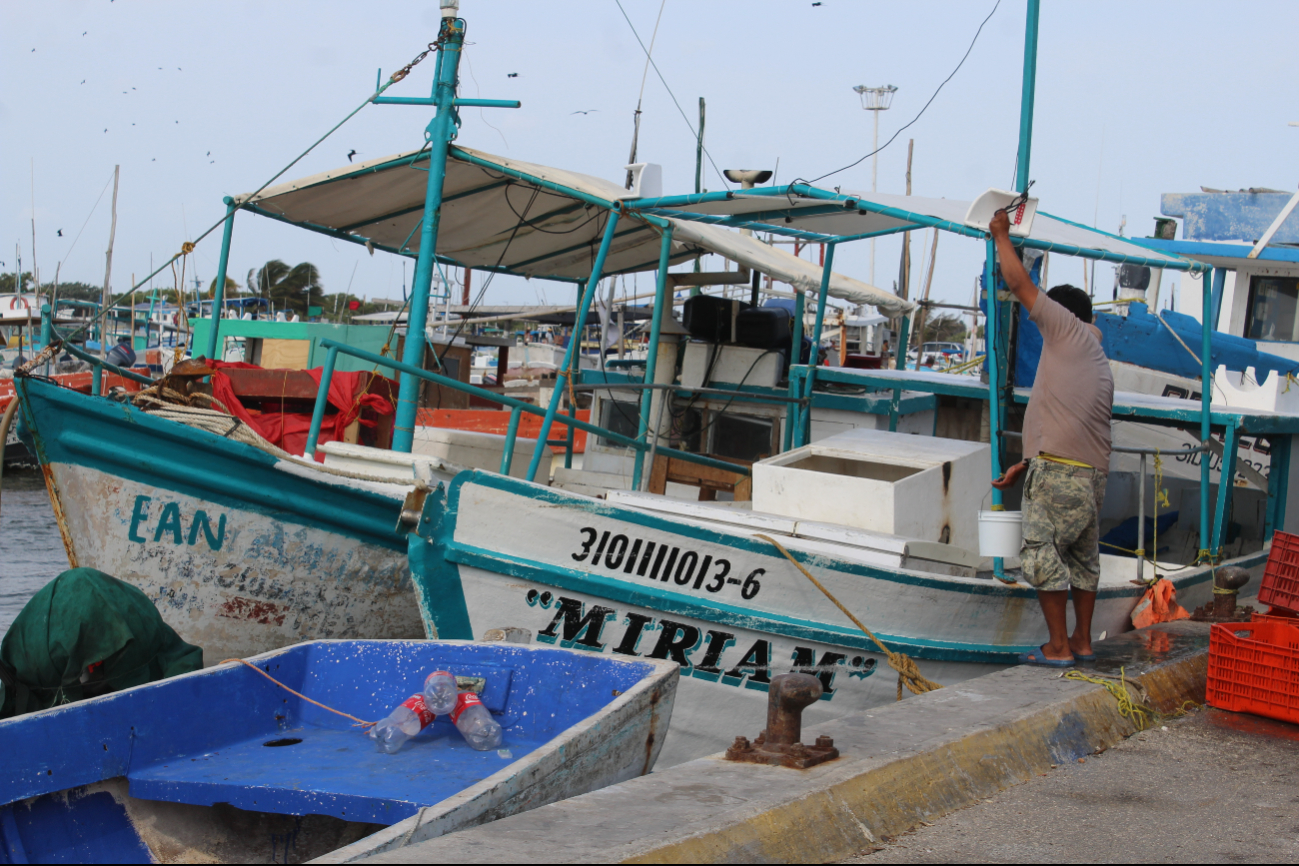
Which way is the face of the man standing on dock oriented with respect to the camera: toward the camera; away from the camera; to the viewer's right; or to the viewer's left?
away from the camera

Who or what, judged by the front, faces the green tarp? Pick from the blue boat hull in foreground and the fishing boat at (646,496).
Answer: the fishing boat

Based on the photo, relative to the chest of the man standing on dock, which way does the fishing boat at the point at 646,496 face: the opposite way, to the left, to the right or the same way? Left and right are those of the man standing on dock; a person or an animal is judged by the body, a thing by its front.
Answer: to the left

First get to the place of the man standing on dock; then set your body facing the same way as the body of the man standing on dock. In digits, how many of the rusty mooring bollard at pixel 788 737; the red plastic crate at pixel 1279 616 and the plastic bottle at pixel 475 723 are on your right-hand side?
1

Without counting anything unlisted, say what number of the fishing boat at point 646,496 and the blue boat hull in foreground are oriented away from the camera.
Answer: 0

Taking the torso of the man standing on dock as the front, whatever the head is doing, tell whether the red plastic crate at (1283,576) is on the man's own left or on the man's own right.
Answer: on the man's own right

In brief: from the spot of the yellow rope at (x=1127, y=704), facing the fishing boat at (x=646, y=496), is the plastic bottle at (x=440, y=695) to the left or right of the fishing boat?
left

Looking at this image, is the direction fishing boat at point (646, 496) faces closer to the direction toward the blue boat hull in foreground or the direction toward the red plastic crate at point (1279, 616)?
the blue boat hull in foreground

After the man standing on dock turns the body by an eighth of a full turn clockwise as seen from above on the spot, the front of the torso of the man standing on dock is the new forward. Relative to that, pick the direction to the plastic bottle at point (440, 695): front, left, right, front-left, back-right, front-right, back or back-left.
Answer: back-left

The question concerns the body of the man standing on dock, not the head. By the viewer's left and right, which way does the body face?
facing away from the viewer and to the left of the viewer
